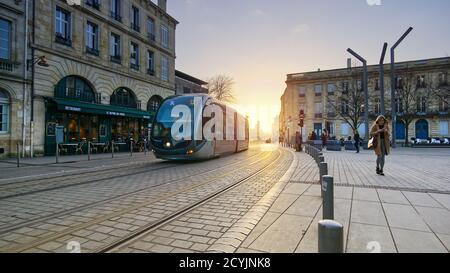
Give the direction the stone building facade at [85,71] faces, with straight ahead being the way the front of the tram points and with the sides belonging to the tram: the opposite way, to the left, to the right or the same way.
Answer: to the left

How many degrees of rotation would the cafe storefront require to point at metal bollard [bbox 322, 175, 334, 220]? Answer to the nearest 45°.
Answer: approximately 45° to its right

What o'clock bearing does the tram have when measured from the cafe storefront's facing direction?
The tram is roughly at 11 o'clock from the cafe storefront.

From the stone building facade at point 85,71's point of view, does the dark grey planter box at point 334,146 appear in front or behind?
in front

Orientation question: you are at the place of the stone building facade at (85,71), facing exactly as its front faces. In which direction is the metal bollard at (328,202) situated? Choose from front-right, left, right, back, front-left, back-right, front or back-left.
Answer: front-right

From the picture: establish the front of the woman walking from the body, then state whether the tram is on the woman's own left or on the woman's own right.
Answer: on the woman's own right

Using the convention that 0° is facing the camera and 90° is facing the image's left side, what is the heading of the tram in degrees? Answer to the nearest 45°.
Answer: approximately 45°

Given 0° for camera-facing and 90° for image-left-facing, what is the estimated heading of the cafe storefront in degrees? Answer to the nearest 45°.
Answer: approximately 315°

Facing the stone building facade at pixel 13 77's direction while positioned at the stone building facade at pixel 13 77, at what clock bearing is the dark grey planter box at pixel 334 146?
The dark grey planter box is roughly at 11 o'clock from the stone building facade.

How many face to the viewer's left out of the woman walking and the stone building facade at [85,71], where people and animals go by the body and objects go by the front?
0

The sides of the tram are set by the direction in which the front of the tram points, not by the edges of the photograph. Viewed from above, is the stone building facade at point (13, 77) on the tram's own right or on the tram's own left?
on the tram's own right

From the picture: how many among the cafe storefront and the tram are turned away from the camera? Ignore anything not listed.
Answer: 0

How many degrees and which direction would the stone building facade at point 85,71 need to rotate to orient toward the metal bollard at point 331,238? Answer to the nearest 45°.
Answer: approximately 45° to its right

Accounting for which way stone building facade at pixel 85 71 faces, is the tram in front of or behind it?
in front

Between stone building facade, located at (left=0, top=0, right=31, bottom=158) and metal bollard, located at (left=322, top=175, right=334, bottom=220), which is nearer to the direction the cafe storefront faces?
the metal bollard
